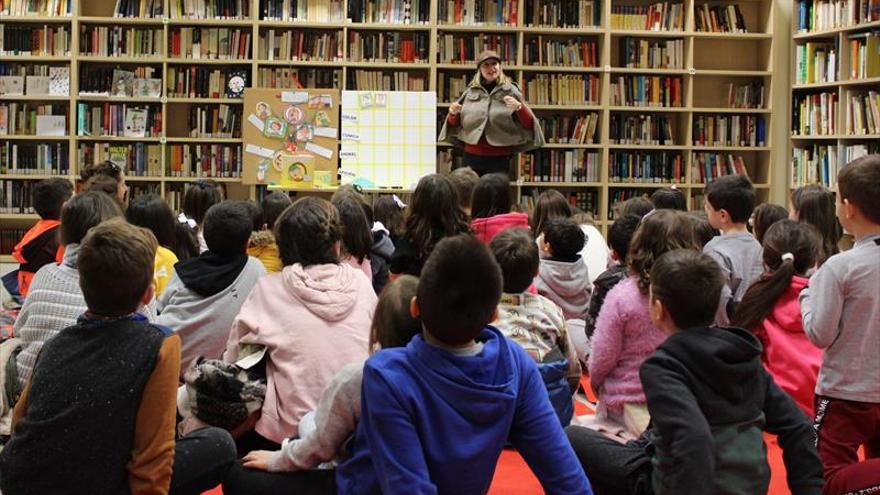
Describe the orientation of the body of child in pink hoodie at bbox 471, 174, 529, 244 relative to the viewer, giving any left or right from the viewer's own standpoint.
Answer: facing away from the viewer

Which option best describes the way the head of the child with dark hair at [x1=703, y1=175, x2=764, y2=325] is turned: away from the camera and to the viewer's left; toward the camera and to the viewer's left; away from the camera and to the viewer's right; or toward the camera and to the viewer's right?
away from the camera and to the viewer's left

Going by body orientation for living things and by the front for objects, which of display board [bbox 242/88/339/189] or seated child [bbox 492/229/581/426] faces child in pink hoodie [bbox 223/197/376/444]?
the display board

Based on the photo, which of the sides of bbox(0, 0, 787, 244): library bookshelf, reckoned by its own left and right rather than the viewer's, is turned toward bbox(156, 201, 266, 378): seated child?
front

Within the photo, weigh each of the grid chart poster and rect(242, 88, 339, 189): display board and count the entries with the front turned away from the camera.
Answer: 0

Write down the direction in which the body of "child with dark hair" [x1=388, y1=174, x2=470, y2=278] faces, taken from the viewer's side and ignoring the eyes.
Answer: away from the camera

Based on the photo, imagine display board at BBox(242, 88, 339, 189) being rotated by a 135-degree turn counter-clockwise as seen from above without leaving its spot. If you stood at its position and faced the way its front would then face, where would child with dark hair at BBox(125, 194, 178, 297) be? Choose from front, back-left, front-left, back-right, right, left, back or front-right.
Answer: back-right

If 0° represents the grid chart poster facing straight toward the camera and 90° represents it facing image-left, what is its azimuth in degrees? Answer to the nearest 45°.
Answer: approximately 0°

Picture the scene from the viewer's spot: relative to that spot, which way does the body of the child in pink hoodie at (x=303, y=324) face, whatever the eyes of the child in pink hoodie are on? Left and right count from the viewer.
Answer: facing away from the viewer

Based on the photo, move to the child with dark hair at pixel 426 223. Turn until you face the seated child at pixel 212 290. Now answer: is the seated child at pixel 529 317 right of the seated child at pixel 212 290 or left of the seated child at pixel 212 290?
left

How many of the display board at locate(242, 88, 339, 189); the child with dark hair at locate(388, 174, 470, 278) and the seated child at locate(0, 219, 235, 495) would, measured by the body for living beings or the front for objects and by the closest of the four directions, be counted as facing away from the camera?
2

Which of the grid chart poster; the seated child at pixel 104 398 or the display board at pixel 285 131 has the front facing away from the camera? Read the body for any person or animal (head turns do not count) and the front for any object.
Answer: the seated child

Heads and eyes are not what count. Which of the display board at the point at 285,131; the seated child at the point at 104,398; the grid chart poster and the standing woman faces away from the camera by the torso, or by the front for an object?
the seated child

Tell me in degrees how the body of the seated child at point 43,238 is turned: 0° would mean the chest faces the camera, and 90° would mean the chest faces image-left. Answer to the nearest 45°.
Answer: approximately 225°

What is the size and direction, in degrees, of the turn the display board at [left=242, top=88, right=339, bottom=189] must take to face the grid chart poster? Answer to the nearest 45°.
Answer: approximately 90° to its left

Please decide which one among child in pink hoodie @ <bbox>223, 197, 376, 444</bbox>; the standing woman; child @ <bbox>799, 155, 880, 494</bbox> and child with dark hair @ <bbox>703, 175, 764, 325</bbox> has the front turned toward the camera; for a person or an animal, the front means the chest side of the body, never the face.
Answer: the standing woman

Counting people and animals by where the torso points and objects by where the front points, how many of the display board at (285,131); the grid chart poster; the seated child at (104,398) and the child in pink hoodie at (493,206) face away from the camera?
2

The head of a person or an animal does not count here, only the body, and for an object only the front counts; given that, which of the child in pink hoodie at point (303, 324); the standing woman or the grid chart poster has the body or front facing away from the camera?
the child in pink hoodie

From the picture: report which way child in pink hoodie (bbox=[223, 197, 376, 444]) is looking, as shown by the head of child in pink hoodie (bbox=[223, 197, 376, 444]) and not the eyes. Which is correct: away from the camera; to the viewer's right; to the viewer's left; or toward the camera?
away from the camera

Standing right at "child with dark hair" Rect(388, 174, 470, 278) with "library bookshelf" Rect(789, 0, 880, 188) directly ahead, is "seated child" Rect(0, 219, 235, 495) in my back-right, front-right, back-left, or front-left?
back-right

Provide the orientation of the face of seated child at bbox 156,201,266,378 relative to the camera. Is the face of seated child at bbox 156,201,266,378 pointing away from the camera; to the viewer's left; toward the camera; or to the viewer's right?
away from the camera
